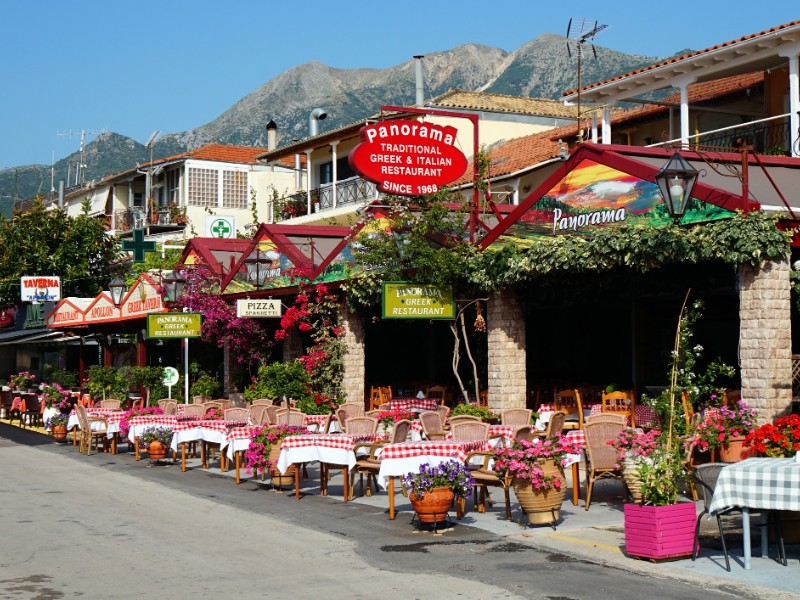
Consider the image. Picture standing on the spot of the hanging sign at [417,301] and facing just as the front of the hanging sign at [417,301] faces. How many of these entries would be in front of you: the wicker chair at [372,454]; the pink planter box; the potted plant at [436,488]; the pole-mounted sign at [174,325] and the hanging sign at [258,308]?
3

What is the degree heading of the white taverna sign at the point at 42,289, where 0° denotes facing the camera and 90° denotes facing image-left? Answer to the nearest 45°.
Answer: approximately 0°

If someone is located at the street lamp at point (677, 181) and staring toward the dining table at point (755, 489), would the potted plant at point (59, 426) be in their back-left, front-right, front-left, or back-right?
back-right

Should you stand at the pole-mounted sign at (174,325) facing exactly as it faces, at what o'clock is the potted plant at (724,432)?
The potted plant is roughly at 11 o'clock from the pole-mounted sign.

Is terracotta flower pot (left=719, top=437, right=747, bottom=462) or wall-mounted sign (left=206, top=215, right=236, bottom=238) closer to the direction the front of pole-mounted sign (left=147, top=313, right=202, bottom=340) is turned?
the terracotta flower pot

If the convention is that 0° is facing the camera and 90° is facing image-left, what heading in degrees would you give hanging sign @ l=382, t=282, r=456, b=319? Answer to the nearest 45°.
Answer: approximately 0°
